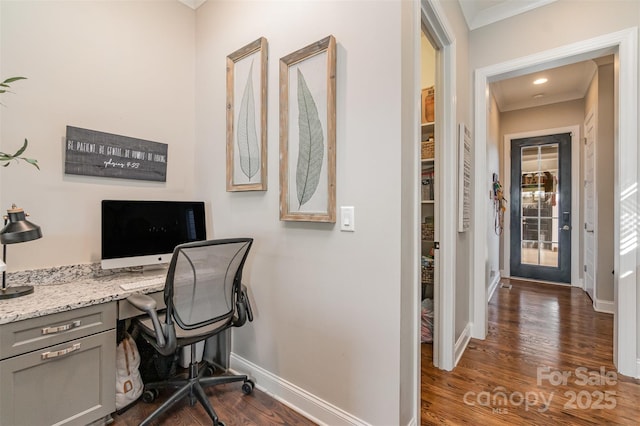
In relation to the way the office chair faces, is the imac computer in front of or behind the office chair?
in front

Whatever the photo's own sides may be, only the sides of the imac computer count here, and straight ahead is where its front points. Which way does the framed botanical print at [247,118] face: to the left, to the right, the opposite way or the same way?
to the right

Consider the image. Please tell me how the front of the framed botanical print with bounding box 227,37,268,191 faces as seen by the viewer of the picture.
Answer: facing the viewer and to the left of the viewer

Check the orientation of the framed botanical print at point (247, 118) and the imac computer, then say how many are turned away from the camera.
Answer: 0

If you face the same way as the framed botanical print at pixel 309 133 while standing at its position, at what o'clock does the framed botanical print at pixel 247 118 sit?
the framed botanical print at pixel 247 118 is roughly at 3 o'clock from the framed botanical print at pixel 309 133.

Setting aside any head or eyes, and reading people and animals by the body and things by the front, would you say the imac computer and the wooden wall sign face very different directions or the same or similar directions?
same or similar directions

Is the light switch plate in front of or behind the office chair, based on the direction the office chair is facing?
behind

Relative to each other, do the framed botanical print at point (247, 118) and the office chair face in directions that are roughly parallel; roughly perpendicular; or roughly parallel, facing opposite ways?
roughly perpendicular

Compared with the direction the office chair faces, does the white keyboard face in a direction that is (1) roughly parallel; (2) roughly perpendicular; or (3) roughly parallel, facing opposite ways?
roughly parallel, facing opposite ways

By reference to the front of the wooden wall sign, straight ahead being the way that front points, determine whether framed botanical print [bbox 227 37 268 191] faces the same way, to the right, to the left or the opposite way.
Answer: to the right

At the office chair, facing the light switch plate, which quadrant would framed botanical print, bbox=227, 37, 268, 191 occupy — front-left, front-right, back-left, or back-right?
front-left

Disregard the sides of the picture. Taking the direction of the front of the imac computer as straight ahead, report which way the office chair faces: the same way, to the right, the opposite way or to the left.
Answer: the opposite way
